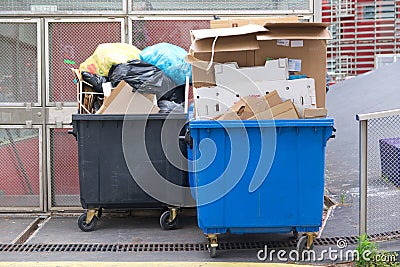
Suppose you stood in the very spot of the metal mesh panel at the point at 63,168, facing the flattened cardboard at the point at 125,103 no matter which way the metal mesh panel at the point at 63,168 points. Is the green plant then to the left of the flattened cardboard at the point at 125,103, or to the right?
left

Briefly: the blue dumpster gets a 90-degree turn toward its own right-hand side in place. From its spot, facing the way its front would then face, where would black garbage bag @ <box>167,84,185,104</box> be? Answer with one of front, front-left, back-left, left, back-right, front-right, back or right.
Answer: front-right

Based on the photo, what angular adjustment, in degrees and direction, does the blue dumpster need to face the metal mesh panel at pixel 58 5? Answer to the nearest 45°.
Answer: approximately 135° to its right

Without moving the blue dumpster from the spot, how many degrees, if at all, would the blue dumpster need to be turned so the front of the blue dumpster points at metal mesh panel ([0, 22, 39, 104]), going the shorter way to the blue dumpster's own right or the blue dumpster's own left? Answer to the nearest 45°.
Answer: approximately 135° to the blue dumpster's own right

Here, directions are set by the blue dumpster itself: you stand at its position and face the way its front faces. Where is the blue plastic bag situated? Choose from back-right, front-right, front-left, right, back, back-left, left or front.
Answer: back-right

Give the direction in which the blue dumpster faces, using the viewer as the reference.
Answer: facing the viewer

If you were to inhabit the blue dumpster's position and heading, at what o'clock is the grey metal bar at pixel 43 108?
The grey metal bar is roughly at 4 o'clock from the blue dumpster.

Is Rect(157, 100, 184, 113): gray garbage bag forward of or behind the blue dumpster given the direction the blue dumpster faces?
behind

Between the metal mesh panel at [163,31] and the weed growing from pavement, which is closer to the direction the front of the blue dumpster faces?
the weed growing from pavement

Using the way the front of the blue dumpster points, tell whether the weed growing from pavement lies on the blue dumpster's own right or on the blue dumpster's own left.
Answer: on the blue dumpster's own left
